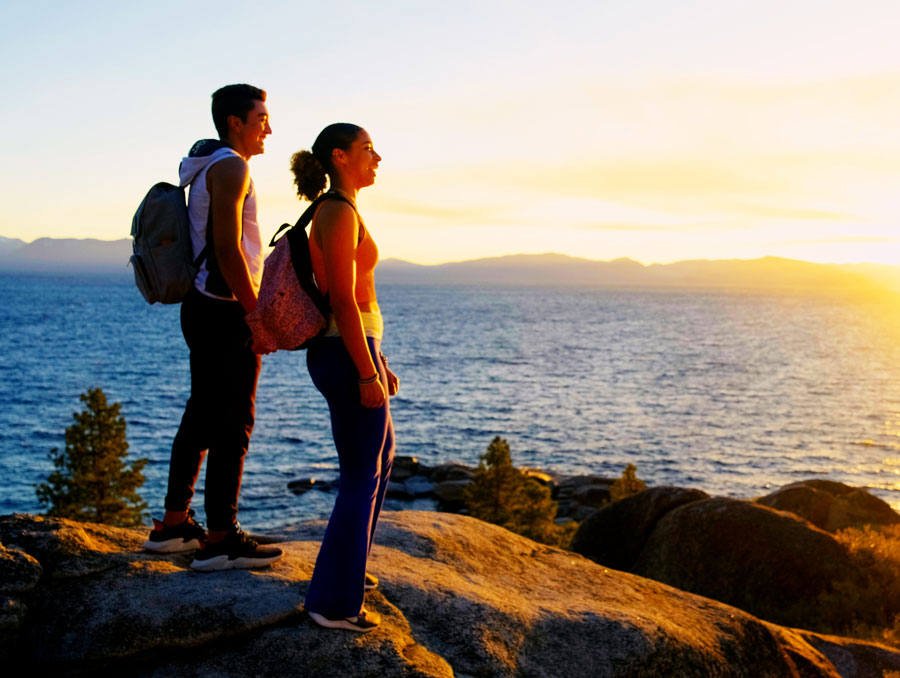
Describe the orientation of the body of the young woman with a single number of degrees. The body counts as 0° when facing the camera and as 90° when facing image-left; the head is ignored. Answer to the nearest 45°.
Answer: approximately 270°

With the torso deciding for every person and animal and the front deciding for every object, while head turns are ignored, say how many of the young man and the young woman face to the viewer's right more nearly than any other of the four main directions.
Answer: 2

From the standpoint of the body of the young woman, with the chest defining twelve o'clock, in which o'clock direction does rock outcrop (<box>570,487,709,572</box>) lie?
The rock outcrop is roughly at 10 o'clock from the young woman.

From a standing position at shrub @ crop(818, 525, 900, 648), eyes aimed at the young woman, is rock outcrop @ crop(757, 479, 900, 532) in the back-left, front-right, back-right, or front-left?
back-right

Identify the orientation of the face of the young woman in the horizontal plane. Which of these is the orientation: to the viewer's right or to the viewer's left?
to the viewer's right

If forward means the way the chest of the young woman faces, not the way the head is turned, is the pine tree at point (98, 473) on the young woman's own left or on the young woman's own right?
on the young woman's own left

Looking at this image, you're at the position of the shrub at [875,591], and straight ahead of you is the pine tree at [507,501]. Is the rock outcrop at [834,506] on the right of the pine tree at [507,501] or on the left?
right

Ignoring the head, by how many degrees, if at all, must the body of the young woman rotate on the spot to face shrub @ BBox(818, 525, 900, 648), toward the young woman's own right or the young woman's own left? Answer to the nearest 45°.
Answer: approximately 45° to the young woman's own left

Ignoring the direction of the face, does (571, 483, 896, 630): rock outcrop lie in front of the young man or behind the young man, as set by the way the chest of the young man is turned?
in front

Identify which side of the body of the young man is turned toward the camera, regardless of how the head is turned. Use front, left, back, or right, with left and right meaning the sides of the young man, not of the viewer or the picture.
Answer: right

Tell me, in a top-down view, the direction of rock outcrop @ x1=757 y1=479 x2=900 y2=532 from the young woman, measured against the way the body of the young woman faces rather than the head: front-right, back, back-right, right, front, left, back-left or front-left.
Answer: front-left

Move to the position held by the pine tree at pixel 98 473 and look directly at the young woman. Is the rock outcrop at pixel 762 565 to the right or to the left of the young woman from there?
left

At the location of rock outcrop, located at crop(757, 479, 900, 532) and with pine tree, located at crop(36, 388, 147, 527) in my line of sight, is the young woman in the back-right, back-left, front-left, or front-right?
front-left

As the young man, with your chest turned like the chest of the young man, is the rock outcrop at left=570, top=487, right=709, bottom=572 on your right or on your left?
on your left

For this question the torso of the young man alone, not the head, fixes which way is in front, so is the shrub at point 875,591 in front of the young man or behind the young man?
in front

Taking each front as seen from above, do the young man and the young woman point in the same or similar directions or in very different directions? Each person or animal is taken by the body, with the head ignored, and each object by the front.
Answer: same or similar directions

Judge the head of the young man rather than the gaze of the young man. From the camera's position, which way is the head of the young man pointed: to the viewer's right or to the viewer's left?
to the viewer's right
